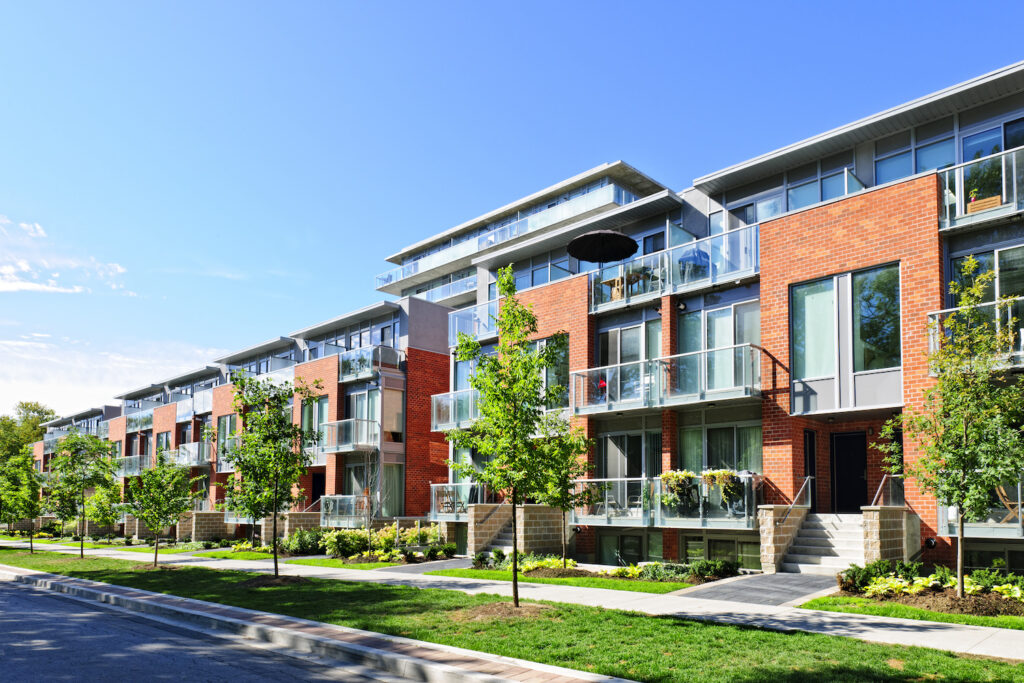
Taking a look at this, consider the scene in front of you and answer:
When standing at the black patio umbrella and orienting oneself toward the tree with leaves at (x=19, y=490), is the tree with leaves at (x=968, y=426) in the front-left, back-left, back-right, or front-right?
back-left

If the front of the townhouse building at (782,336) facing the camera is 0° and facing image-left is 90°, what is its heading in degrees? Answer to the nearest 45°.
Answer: approximately 45°

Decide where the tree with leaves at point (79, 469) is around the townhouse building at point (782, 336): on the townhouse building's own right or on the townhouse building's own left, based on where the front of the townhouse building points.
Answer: on the townhouse building's own right

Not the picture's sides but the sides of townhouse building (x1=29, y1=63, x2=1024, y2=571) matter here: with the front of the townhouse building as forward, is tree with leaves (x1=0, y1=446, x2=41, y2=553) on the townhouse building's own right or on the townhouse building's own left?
on the townhouse building's own right

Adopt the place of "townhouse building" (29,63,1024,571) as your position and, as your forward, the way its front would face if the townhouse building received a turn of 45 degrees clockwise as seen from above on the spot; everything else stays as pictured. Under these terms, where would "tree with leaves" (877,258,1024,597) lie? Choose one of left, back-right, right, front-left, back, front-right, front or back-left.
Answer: left

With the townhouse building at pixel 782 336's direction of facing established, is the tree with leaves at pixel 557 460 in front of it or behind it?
in front

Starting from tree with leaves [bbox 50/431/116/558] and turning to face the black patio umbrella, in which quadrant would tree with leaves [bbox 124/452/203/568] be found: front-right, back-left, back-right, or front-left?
front-right
